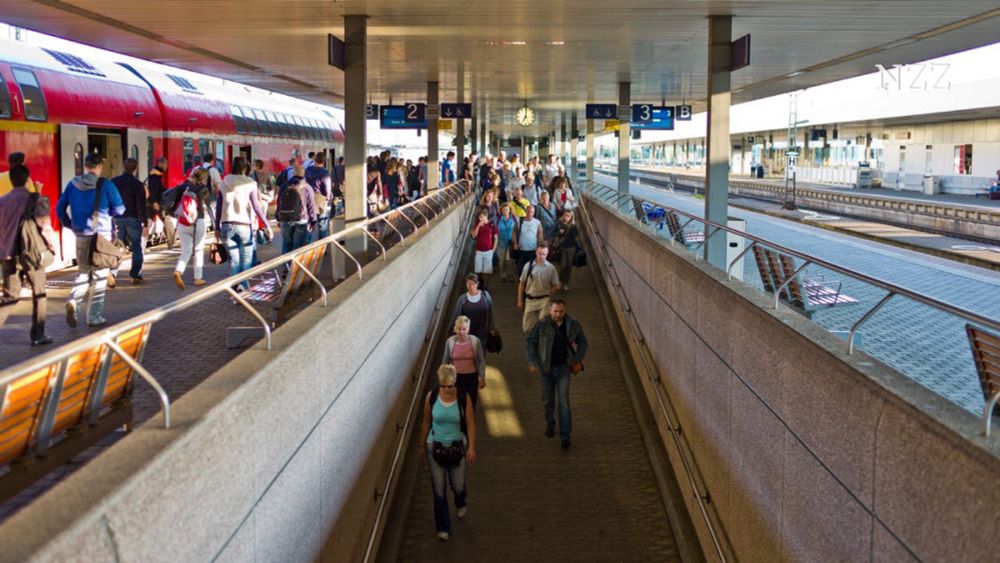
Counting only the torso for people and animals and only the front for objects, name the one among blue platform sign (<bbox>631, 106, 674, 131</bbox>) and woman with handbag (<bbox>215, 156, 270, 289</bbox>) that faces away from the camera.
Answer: the woman with handbag

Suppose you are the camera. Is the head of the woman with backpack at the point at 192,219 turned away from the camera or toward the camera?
away from the camera

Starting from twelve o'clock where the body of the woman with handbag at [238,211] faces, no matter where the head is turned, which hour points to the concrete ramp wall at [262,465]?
The concrete ramp wall is roughly at 6 o'clock from the woman with handbag.

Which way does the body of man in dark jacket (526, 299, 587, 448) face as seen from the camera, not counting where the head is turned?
toward the camera

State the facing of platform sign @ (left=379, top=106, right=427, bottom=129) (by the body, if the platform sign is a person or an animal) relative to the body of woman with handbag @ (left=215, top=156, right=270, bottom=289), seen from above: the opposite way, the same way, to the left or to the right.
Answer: the opposite way

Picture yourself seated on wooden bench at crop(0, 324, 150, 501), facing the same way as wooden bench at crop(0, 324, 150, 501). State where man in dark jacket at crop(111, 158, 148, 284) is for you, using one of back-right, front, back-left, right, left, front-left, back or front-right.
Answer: front-right

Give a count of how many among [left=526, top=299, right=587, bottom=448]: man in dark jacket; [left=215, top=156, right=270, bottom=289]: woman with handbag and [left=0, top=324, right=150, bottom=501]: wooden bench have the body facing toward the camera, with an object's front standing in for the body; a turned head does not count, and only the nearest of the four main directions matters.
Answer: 1

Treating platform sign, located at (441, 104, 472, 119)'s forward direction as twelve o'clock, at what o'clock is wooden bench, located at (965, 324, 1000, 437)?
The wooden bench is roughly at 12 o'clock from the platform sign.

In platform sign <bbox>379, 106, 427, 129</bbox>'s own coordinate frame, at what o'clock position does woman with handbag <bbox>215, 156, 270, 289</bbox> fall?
The woman with handbag is roughly at 12 o'clock from the platform sign.

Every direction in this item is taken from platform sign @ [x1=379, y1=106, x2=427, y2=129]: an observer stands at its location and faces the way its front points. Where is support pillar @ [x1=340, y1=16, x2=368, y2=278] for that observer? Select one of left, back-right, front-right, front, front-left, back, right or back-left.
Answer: front

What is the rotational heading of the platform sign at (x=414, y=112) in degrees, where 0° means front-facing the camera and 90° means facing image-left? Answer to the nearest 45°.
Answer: approximately 0°

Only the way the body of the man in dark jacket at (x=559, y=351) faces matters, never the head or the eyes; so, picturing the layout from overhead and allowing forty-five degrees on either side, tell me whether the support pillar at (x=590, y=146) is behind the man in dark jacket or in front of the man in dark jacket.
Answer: behind

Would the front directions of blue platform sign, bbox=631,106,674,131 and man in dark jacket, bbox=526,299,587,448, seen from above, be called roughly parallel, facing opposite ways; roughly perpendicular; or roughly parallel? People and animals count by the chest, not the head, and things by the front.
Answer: roughly parallel

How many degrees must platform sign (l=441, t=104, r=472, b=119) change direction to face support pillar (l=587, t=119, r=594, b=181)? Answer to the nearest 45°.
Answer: approximately 135° to its left

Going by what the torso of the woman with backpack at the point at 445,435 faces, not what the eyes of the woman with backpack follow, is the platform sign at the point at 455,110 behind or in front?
behind
